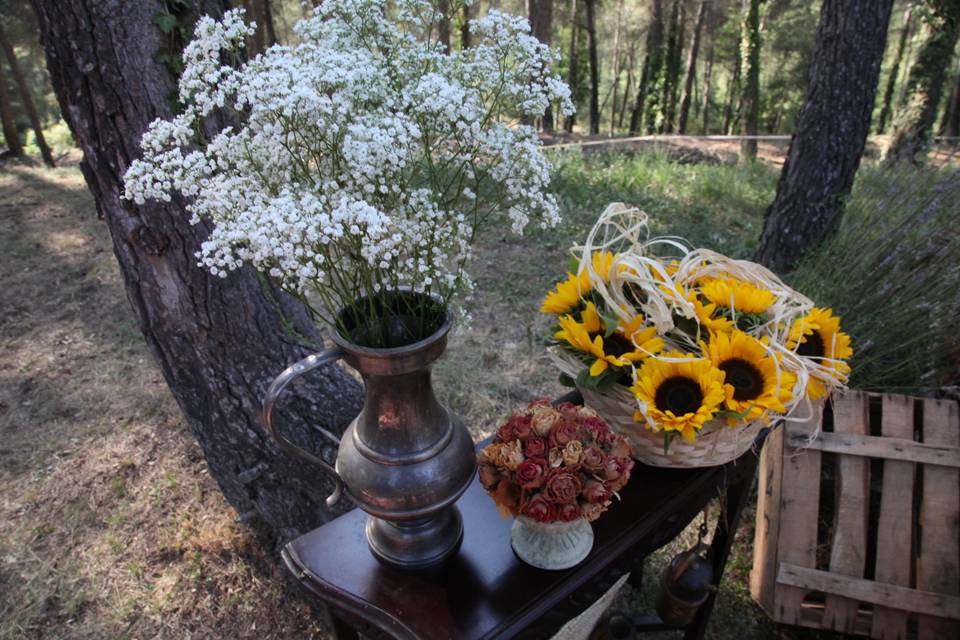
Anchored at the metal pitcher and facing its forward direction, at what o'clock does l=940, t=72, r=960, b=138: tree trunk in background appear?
The tree trunk in background is roughly at 11 o'clock from the metal pitcher.

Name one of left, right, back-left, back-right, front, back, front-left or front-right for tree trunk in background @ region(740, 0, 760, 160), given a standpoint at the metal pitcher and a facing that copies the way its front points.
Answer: front-left

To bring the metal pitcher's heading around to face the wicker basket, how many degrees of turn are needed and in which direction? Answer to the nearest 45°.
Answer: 0° — it already faces it

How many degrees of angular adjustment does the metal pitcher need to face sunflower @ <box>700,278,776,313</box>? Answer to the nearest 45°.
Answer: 0° — it already faces it

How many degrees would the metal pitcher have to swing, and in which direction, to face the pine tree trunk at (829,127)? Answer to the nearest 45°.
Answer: approximately 45° to its left

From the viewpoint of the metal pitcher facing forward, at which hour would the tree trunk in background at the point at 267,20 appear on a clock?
The tree trunk in background is roughly at 9 o'clock from the metal pitcher.

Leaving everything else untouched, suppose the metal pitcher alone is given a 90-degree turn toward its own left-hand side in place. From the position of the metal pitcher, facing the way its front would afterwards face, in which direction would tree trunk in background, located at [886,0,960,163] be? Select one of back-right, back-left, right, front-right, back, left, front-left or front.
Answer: front-right

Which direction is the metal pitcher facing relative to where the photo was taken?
to the viewer's right

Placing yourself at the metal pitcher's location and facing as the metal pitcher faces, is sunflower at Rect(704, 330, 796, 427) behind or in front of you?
in front

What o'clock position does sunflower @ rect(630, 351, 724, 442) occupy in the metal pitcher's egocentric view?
The sunflower is roughly at 12 o'clock from the metal pitcher.

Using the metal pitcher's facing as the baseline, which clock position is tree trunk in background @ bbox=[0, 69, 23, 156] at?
The tree trunk in background is roughly at 8 o'clock from the metal pitcher.

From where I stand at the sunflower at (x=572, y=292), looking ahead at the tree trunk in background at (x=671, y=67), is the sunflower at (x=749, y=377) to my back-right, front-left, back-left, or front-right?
back-right

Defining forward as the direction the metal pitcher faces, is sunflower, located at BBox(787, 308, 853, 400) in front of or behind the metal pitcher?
in front

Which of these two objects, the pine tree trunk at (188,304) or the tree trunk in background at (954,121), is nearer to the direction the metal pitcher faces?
the tree trunk in background

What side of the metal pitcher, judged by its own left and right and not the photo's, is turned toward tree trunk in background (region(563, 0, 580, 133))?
left

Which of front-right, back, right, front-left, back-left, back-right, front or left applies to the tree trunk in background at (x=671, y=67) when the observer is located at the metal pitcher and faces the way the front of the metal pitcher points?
front-left
